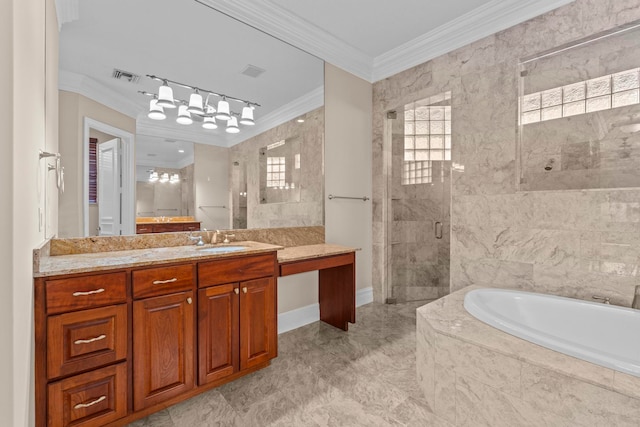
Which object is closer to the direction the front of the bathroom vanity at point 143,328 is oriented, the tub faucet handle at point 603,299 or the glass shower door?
the tub faucet handle

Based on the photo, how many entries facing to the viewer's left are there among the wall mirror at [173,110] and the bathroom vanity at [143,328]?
0

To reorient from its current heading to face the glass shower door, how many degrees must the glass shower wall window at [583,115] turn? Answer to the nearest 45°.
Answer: approximately 90° to its right

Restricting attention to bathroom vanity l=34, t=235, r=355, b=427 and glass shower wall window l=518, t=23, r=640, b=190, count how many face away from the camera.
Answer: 0

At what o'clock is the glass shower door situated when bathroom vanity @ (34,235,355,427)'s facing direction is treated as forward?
The glass shower door is roughly at 10 o'clock from the bathroom vanity.

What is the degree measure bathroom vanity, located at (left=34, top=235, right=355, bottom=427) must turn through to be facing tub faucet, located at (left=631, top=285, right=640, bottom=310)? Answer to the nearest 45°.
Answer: approximately 45° to its left

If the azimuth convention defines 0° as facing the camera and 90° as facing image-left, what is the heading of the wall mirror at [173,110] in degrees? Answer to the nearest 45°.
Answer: approximately 315°

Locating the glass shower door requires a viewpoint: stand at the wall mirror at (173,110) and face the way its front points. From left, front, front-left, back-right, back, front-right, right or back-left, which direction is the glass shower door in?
front-left
